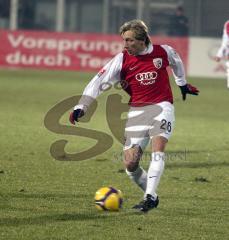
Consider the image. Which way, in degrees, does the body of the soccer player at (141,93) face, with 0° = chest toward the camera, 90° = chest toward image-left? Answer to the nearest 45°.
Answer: approximately 0°

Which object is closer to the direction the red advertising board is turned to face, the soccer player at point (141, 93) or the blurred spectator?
the soccer player

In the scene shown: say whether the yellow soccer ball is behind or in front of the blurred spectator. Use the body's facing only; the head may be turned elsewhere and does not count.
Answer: in front

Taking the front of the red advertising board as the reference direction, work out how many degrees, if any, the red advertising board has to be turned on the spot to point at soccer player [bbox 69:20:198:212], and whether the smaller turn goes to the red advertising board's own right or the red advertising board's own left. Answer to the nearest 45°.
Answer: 0° — it already faces them

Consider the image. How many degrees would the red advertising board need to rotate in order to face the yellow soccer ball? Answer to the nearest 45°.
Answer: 0° — it already faces it
